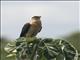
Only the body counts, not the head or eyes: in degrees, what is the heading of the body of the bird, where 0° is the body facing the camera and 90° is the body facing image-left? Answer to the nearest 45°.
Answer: approximately 315°
